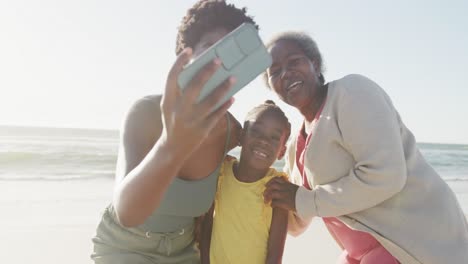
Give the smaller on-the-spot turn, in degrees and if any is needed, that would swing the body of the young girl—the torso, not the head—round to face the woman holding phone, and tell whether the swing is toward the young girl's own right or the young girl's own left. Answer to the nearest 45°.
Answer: approximately 45° to the young girl's own right

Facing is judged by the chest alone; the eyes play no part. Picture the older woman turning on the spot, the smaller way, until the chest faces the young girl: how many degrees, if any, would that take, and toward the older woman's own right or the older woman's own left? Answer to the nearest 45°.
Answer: approximately 45° to the older woman's own right

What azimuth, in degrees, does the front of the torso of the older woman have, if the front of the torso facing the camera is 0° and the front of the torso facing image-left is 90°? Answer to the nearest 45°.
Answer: approximately 45°

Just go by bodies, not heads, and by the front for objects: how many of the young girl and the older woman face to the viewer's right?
0

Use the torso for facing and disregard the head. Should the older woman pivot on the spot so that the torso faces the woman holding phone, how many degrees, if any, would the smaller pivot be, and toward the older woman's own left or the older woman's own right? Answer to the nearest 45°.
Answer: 0° — they already face them
